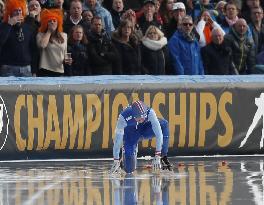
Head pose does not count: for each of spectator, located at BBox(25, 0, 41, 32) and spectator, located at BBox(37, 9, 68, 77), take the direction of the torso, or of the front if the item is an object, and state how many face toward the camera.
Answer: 2

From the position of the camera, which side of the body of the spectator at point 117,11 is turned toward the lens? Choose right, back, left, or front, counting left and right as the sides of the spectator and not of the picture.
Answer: front

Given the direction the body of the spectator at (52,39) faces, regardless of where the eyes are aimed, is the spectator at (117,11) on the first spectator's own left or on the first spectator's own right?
on the first spectator's own left

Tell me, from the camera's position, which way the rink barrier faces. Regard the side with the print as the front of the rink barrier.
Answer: facing the viewer

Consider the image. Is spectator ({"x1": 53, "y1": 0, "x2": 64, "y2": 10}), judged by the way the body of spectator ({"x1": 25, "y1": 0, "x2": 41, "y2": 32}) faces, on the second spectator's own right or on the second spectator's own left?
on the second spectator's own left

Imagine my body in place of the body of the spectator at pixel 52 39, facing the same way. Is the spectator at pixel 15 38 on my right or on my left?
on my right

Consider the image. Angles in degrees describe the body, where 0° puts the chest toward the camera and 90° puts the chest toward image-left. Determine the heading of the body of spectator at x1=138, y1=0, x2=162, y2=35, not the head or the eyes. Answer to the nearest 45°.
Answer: approximately 0°

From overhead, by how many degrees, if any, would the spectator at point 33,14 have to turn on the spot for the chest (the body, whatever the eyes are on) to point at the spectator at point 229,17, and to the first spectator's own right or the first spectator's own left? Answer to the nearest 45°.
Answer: approximately 90° to the first spectator's own left

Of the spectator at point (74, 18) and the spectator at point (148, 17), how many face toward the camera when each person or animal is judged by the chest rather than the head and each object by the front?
2

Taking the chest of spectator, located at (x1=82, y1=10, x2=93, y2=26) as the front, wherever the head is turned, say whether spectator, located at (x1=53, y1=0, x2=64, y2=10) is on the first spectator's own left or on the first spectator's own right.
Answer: on the first spectator's own right

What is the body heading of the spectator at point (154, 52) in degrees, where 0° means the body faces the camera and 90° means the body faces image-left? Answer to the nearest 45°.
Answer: approximately 0°

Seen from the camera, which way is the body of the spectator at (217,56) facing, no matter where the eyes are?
toward the camera

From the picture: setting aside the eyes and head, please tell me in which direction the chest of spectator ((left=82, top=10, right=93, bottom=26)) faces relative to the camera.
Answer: toward the camera
